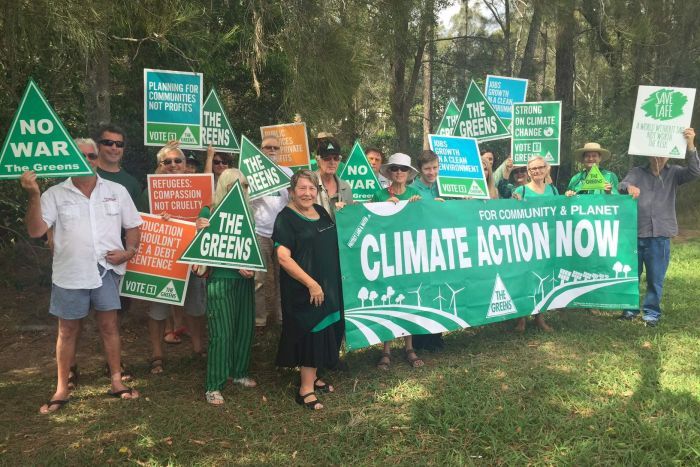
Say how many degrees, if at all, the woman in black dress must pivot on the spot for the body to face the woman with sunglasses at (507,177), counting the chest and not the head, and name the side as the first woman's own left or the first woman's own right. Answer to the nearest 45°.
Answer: approximately 90° to the first woman's own left

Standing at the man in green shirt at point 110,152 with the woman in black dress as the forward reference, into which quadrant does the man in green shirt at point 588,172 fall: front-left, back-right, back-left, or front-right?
front-left

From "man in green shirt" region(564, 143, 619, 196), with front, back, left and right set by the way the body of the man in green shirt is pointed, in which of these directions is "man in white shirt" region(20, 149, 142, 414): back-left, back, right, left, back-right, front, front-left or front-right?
front-right

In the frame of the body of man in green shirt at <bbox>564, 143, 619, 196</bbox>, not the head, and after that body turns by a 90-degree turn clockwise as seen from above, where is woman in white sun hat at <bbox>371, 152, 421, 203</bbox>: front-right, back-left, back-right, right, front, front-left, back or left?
front-left

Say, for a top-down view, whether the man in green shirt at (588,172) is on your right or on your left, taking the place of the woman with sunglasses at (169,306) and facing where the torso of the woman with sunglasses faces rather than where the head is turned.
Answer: on your left

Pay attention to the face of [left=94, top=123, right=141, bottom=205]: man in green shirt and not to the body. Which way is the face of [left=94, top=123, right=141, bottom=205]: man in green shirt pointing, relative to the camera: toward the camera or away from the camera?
toward the camera

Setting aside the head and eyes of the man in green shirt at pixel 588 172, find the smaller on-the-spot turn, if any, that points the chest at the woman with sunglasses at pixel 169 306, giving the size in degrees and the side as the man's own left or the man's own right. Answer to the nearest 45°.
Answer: approximately 45° to the man's own right

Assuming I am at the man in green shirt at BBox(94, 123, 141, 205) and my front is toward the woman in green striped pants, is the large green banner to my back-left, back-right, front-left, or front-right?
front-left

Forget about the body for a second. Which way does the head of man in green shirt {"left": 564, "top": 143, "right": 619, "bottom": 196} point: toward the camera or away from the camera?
toward the camera

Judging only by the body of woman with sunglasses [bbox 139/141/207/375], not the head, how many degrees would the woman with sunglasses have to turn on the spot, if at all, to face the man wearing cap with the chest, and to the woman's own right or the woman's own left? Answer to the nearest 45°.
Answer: approximately 90° to the woman's own left

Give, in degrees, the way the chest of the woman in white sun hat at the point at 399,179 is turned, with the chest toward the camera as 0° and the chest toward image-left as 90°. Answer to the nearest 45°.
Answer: approximately 0°

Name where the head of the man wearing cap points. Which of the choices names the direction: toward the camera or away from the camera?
toward the camera

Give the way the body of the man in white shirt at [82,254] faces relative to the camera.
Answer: toward the camera

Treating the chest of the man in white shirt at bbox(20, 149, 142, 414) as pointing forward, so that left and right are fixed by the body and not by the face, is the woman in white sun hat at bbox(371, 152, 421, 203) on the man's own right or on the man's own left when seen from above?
on the man's own left

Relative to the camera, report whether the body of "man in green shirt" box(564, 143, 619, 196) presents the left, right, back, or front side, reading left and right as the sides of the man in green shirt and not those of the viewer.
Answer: front

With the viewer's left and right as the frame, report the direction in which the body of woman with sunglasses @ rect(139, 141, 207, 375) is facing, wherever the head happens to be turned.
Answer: facing the viewer
